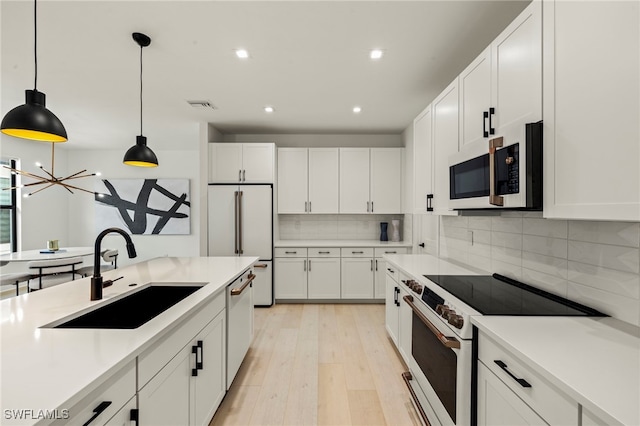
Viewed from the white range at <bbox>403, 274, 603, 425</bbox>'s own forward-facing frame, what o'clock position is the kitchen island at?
The kitchen island is roughly at 12 o'clock from the white range.

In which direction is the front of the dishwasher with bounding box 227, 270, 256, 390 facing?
to the viewer's right

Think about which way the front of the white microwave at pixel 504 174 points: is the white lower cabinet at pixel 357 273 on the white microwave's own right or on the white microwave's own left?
on the white microwave's own right

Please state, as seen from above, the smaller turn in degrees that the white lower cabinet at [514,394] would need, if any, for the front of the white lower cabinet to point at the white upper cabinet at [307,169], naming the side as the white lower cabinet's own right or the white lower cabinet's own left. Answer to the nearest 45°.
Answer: approximately 90° to the white lower cabinet's own right

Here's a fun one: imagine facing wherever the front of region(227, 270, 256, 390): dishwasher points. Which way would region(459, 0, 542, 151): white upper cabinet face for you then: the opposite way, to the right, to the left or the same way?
the opposite way

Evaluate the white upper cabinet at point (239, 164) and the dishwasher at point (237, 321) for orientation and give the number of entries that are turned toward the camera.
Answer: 1

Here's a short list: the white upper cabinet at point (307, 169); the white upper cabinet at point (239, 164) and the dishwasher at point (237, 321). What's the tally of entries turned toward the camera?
2

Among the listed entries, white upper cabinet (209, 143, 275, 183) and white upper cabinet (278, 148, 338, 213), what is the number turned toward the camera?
2

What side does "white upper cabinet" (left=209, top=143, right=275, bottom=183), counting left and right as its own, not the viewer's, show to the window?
right
